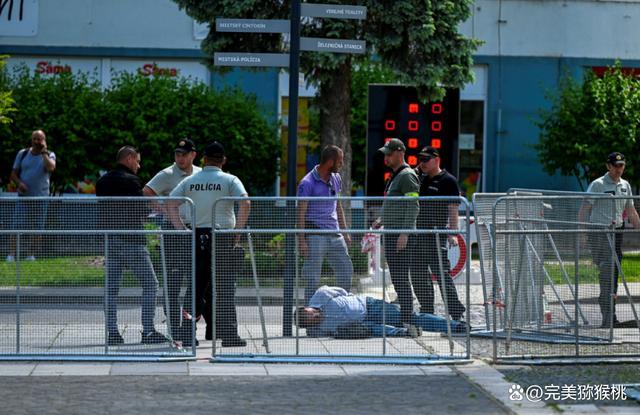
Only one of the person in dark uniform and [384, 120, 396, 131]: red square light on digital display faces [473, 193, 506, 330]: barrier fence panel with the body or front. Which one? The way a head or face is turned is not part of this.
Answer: the red square light on digital display

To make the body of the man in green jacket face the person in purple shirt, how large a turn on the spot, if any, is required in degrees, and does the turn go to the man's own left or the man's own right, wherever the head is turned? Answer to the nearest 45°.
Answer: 0° — they already face them

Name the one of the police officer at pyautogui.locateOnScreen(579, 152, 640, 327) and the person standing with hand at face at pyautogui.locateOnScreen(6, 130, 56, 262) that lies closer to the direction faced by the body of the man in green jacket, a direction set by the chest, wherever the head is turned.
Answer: the person standing with hand at face

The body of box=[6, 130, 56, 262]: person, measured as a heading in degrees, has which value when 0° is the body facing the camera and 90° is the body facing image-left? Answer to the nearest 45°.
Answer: approximately 0°

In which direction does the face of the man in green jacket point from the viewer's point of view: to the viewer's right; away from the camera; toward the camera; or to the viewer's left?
to the viewer's left

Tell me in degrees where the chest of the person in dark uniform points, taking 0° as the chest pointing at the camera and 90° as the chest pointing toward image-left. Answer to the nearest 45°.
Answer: approximately 45°

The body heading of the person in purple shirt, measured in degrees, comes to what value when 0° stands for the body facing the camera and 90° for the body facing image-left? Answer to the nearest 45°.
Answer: approximately 315°

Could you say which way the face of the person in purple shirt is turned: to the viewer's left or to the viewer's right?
to the viewer's right
